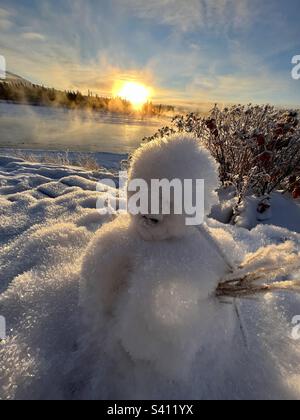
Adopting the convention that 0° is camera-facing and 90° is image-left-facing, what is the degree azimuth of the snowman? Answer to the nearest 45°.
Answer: approximately 45°

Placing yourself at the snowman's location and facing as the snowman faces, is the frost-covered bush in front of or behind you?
behind
